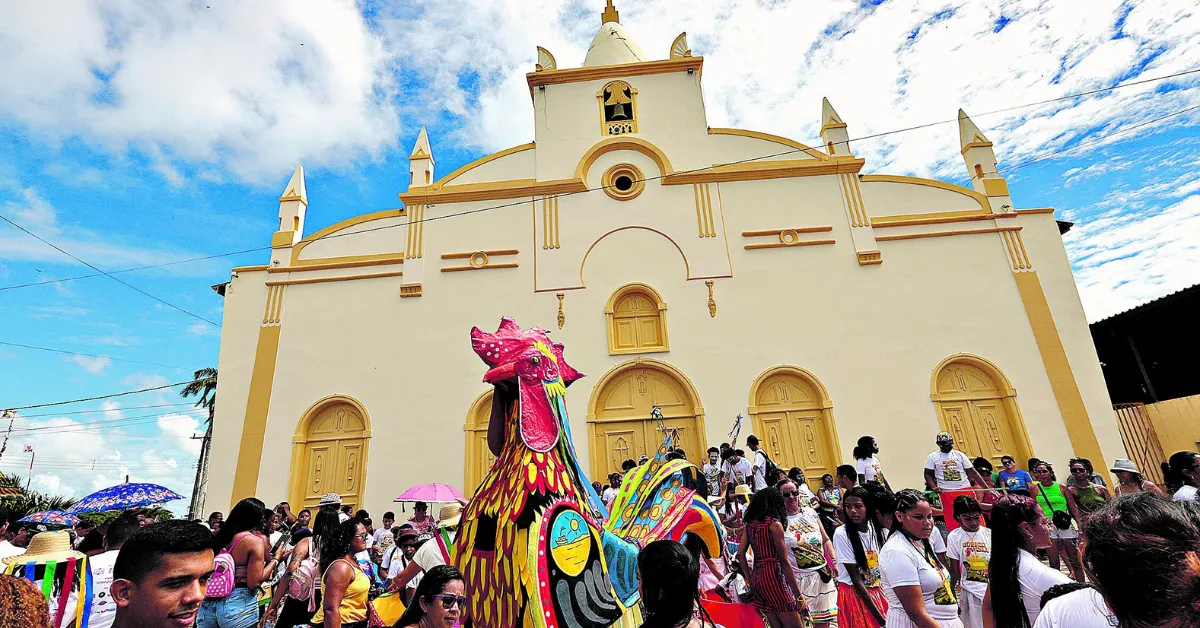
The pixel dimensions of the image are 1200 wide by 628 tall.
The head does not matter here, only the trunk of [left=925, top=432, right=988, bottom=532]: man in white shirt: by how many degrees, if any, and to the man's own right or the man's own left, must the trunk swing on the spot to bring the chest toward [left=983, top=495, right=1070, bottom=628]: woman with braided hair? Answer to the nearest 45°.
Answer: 0° — they already face them

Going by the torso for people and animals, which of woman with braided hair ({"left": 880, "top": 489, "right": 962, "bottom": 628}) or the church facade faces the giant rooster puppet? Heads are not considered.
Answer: the church facade

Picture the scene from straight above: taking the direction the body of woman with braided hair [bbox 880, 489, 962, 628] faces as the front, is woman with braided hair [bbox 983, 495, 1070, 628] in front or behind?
in front

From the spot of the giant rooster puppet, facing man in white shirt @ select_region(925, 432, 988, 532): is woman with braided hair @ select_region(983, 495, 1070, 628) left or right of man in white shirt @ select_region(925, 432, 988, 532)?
right

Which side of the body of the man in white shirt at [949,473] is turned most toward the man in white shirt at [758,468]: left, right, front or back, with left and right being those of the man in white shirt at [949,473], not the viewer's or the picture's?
right

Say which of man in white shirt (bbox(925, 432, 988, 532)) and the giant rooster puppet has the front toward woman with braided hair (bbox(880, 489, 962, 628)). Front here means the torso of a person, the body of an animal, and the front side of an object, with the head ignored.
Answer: the man in white shirt

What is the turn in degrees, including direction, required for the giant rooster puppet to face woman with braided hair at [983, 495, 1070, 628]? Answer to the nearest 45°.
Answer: approximately 135° to its left
